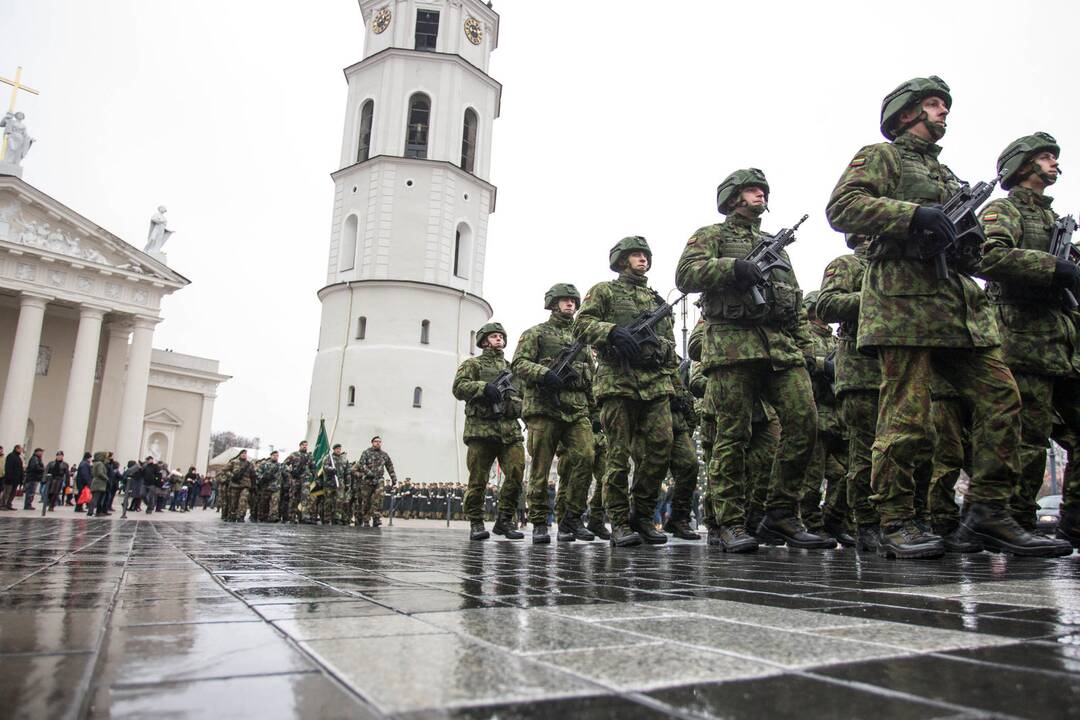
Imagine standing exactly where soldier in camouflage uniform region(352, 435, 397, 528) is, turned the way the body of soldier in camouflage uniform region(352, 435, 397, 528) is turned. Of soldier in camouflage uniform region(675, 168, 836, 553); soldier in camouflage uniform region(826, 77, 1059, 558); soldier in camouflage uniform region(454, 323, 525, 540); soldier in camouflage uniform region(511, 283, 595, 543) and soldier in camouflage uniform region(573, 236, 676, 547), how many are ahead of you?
5

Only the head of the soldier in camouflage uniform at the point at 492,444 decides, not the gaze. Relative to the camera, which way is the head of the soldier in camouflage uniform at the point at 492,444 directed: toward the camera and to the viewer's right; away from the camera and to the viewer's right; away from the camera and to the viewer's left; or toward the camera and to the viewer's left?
toward the camera and to the viewer's right

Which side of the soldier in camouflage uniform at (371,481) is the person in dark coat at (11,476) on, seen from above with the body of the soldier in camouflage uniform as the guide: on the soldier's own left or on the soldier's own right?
on the soldier's own right

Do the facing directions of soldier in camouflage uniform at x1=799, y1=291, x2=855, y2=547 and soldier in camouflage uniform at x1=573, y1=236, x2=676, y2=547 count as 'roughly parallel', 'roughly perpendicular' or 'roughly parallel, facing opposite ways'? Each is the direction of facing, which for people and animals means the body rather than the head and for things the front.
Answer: roughly parallel

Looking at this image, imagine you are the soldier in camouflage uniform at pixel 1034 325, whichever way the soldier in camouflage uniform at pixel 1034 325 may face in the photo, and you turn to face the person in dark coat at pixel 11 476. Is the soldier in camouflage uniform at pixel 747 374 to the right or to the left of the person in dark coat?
left

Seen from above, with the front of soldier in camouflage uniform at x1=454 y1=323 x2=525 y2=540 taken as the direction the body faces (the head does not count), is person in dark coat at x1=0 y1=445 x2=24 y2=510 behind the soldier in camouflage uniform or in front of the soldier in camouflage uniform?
behind

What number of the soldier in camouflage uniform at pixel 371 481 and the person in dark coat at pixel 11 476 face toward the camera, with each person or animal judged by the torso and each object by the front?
1

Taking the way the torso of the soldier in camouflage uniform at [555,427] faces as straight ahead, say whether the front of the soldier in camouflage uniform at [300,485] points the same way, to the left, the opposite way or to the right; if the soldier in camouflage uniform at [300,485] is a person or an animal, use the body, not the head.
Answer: the same way

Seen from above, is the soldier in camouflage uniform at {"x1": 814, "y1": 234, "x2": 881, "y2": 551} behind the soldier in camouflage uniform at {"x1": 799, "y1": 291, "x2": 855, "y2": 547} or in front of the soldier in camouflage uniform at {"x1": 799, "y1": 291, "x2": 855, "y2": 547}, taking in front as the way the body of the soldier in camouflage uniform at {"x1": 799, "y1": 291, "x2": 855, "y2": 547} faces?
in front

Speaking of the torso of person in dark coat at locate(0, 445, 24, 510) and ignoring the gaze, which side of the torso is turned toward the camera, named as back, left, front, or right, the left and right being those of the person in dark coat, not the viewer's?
right

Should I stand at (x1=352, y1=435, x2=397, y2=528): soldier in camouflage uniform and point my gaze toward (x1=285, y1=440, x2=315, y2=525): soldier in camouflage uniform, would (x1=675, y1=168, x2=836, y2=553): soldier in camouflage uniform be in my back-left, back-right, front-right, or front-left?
back-left

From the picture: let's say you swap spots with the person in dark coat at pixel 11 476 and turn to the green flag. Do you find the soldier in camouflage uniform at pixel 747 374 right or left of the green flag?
right

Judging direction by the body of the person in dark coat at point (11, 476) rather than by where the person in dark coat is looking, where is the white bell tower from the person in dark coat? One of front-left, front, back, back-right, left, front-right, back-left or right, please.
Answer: front-left

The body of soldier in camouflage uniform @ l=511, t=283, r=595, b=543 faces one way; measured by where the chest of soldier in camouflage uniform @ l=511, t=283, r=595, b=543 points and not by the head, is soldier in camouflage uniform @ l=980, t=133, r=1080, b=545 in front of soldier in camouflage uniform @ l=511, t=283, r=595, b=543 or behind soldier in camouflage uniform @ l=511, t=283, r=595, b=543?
in front

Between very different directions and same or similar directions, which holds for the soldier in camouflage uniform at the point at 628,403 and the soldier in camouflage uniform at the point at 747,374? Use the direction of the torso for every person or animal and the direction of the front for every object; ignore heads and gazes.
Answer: same or similar directions

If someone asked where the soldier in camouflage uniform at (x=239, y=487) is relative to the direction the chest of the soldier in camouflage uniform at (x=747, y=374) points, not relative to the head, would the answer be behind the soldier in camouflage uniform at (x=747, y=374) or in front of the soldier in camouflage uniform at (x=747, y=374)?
behind

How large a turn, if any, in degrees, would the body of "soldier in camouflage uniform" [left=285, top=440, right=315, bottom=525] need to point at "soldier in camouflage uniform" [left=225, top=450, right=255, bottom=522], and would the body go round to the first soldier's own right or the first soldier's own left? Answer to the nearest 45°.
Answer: approximately 135° to the first soldier's own right

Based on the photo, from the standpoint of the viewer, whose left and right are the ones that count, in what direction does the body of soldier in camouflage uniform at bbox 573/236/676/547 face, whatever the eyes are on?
facing the viewer and to the right of the viewer

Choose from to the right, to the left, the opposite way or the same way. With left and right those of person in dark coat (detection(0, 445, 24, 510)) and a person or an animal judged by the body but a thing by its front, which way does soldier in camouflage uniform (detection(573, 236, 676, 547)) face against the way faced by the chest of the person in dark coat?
to the right

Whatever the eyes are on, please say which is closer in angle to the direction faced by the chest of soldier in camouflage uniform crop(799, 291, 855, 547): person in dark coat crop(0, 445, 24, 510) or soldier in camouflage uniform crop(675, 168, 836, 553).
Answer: the soldier in camouflage uniform
